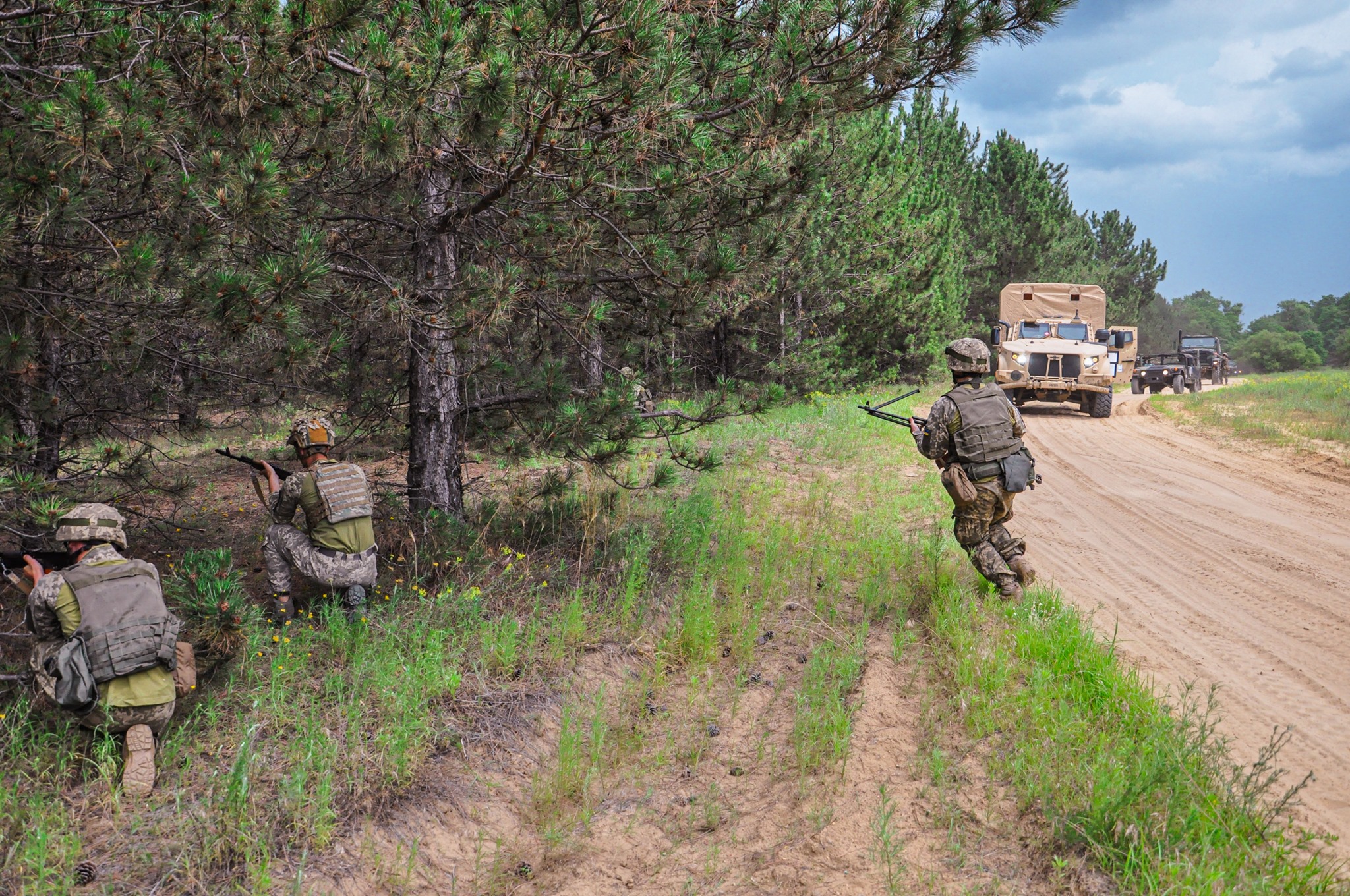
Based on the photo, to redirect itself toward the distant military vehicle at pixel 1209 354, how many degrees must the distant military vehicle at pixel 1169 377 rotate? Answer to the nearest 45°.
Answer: approximately 135° to its right

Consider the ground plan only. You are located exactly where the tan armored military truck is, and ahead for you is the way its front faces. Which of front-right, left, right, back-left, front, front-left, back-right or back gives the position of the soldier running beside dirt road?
front

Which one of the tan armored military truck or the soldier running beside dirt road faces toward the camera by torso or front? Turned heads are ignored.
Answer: the tan armored military truck

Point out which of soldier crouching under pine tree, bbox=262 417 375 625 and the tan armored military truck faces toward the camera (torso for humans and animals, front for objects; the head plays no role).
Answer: the tan armored military truck

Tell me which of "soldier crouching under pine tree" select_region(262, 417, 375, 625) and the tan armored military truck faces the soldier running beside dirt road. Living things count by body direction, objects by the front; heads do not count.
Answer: the tan armored military truck

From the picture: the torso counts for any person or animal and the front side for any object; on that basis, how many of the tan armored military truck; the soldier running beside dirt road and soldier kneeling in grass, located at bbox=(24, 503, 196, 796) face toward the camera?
1

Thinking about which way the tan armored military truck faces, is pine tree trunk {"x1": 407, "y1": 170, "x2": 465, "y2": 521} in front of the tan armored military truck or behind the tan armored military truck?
in front

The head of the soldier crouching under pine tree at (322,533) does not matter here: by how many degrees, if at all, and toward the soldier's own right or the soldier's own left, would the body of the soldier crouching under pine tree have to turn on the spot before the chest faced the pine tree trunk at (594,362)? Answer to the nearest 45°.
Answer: approximately 90° to the soldier's own right

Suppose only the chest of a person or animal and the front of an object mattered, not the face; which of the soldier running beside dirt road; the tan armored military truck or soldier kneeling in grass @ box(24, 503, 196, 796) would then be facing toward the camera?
the tan armored military truck

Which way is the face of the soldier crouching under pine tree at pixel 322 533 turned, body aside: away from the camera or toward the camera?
away from the camera

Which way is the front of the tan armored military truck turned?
toward the camera

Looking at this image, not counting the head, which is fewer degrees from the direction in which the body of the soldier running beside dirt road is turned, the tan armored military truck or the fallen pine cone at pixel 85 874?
the tan armored military truck

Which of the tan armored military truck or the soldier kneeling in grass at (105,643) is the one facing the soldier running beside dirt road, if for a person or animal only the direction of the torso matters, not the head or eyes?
the tan armored military truck

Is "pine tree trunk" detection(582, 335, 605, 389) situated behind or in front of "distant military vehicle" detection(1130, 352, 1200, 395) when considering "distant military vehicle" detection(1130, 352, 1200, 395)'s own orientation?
in front

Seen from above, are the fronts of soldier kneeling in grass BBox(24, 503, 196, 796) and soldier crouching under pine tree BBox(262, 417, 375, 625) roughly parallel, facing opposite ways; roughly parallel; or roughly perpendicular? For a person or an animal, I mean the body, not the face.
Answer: roughly parallel

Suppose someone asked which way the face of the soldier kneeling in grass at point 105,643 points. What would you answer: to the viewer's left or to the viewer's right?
to the viewer's left
